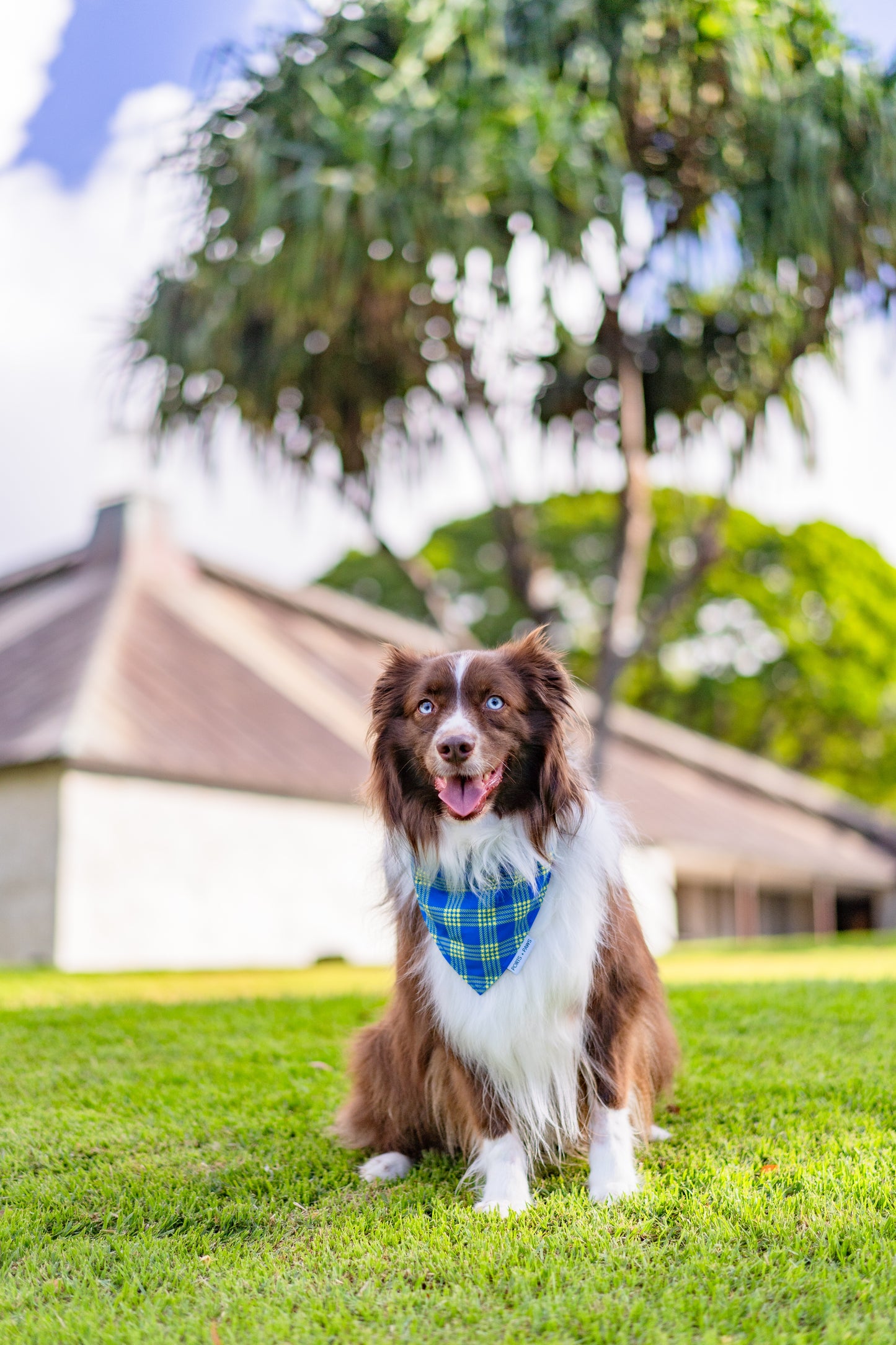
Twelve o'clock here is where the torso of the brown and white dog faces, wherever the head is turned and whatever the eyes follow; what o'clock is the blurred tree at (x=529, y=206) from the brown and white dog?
The blurred tree is roughly at 6 o'clock from the brown and white dog.

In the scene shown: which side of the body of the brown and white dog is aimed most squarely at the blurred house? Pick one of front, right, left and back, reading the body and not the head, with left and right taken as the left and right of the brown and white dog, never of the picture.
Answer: back

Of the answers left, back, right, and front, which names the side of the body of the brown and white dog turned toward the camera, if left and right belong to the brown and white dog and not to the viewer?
front
